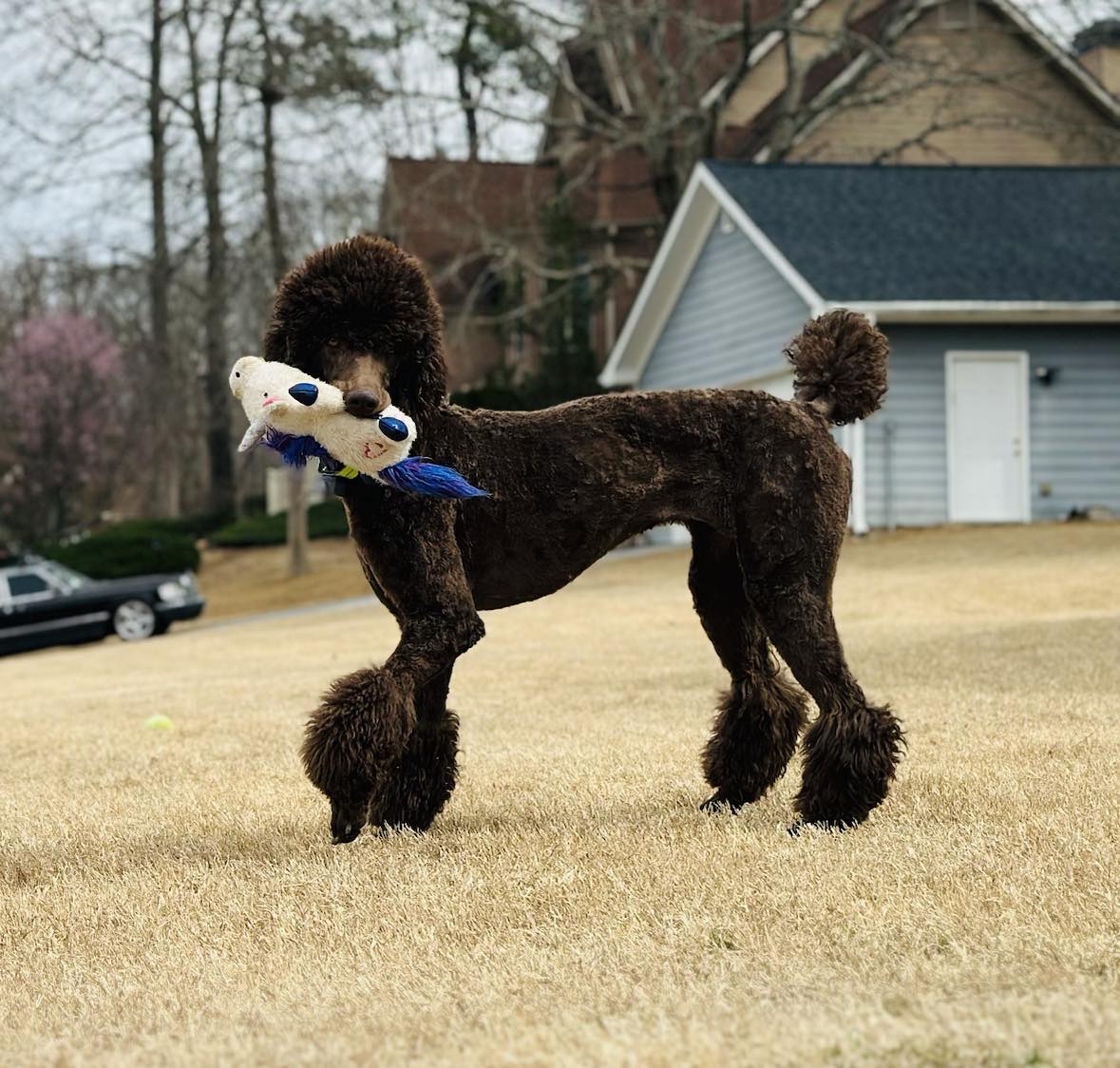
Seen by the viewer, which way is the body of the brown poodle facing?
to the viewer's left

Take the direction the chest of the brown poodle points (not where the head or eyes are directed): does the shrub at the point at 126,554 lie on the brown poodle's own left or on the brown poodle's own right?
on the brown poodle's own right

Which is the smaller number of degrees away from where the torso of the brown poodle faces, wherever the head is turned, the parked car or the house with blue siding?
the parked car

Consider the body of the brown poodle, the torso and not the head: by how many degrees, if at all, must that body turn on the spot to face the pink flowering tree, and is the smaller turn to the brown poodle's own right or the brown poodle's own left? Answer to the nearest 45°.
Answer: approximately 90° to the brown poodle's own right

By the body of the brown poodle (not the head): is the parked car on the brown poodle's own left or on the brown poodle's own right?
on the brown poodle's own right

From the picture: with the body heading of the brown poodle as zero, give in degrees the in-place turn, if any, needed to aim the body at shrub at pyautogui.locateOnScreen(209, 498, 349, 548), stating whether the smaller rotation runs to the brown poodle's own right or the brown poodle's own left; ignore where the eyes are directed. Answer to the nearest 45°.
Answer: approximately 90° to the brown poodle's own right

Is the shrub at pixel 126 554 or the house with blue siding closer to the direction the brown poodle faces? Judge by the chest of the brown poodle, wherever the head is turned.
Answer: the shrub

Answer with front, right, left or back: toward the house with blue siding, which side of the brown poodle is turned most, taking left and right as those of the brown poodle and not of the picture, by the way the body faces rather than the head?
right
